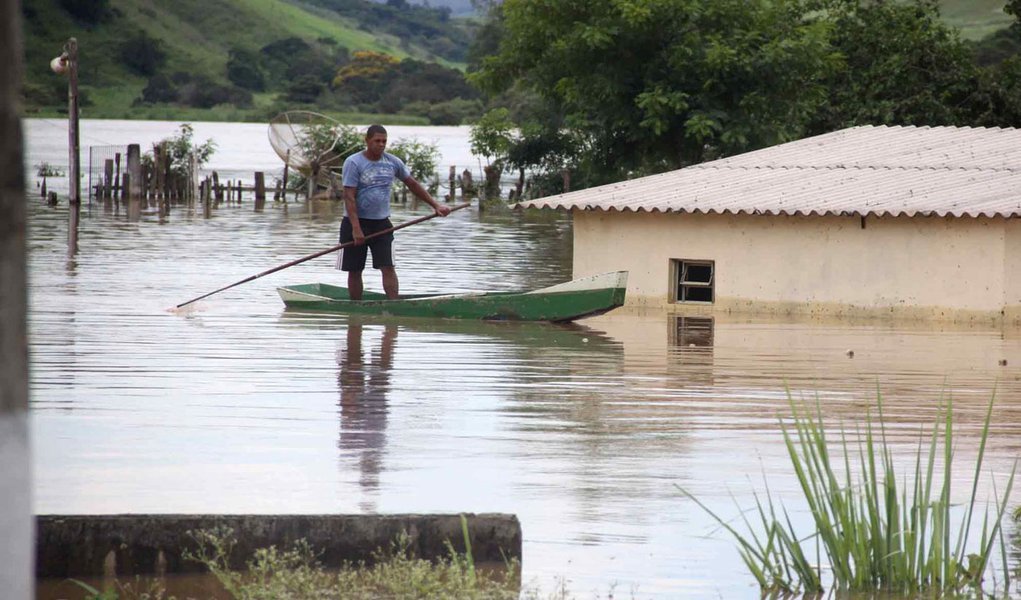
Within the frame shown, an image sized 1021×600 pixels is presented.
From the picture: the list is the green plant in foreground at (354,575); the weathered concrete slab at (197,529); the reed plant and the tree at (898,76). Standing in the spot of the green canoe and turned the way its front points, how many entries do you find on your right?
3

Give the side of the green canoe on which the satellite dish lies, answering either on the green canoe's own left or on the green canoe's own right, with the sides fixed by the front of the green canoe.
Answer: on the green canoe's own left

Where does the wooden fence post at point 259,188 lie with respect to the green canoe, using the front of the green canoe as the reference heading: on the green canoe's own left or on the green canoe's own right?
on the green canoe's own left

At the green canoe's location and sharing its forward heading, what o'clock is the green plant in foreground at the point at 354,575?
The green plant in foreground is roughly at 3 o'clock from the green canoe.

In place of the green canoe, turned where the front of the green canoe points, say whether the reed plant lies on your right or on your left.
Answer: on your right

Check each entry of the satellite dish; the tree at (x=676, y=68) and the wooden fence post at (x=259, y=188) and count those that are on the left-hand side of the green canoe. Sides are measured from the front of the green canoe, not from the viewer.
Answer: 3

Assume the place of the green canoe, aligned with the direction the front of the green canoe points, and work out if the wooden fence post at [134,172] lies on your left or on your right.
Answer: on your left

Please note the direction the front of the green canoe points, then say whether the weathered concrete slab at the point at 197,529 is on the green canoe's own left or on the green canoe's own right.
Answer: on the green canoe's own right

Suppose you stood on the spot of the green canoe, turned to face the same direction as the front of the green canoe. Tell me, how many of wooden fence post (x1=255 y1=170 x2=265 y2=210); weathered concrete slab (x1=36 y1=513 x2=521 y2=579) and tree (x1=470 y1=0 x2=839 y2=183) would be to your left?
2

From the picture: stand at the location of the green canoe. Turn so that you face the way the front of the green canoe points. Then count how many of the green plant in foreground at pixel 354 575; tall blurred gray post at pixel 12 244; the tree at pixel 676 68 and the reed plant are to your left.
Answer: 1

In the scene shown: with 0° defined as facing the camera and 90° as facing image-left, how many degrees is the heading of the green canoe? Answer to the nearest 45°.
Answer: approximately 270°

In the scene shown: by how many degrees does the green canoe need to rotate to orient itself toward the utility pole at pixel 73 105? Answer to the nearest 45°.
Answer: approximately 135° to its left

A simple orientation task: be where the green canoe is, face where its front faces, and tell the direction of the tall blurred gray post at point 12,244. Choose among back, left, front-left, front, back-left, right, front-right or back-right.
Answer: right

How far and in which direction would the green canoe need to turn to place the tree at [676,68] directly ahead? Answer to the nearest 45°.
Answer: approximately 90° to its left
